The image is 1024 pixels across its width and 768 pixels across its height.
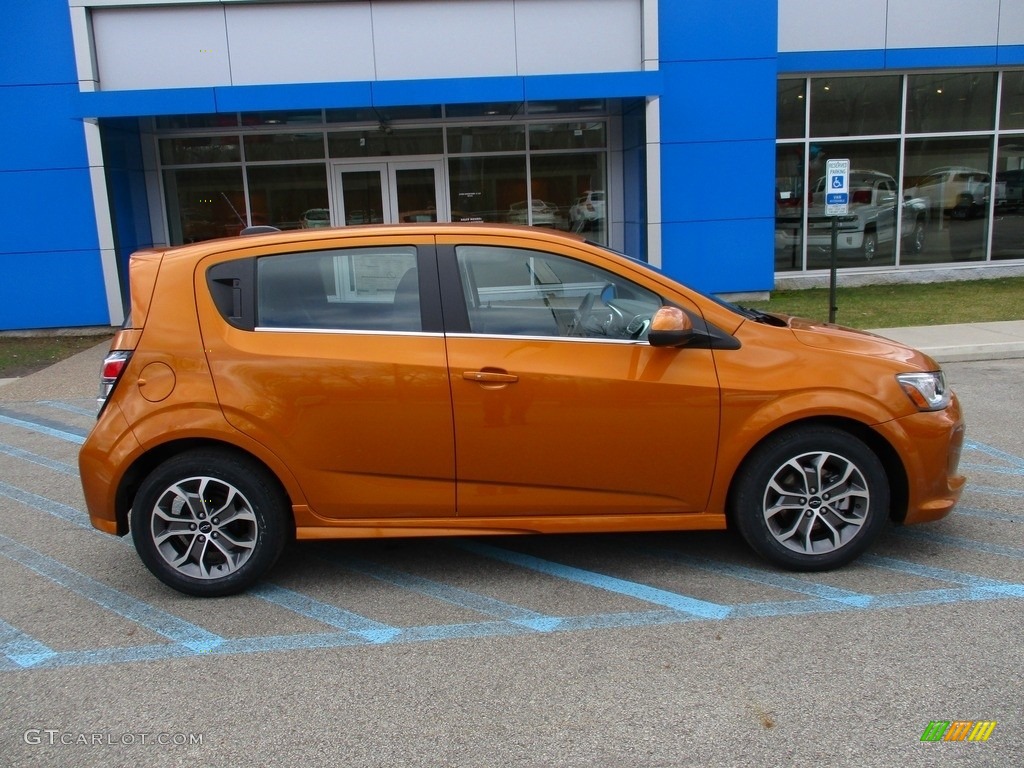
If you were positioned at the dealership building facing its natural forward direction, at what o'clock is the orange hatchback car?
The orange hatchback car is roughly at 12 o'clock from the dealership building.

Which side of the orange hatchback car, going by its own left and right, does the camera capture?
right

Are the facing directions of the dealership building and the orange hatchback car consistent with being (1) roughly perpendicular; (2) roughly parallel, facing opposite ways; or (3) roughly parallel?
roughly perpendicular

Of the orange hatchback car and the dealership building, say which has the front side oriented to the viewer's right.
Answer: the orange hatchback car

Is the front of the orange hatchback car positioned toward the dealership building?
no

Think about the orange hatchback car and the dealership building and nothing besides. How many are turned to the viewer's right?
1

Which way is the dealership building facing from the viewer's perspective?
toward the camera
